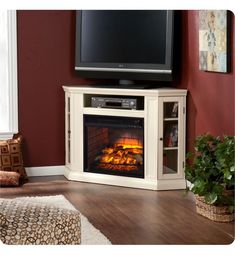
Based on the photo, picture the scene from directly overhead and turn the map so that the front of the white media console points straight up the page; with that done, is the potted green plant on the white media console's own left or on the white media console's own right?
on the white media console's own left

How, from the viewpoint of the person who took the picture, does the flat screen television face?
facing the viewer

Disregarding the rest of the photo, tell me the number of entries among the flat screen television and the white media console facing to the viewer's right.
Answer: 0

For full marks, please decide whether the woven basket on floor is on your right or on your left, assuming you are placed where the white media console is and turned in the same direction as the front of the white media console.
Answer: on your left

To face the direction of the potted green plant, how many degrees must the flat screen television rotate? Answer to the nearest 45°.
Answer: approximately 45° to its left
